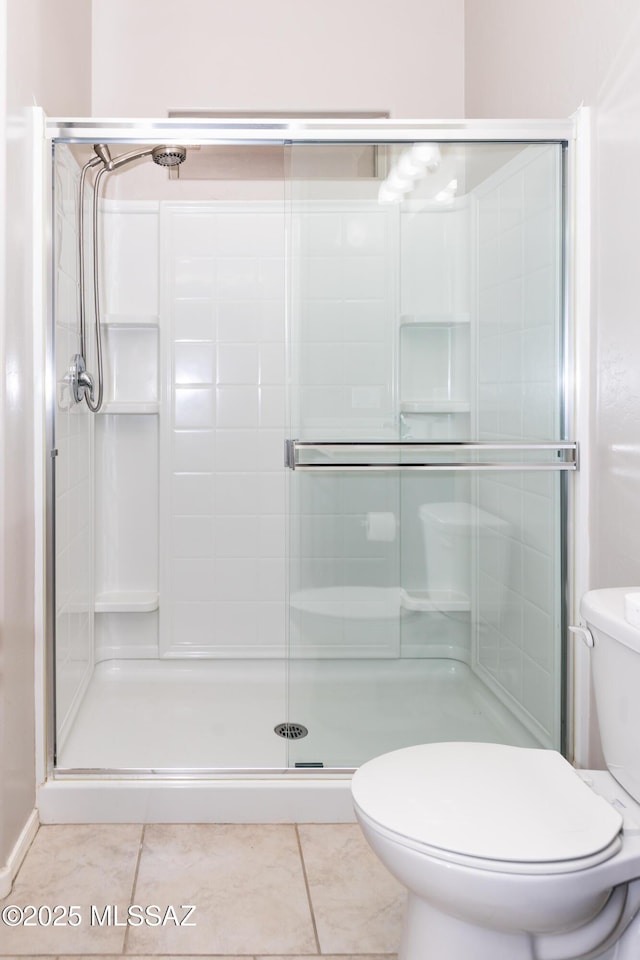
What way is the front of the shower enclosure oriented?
toward the camera

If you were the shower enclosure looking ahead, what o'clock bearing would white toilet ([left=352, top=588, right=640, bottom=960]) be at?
The white toilet is roughly at 12 o'clock from the shower enclosure.
